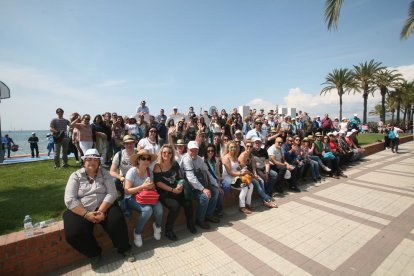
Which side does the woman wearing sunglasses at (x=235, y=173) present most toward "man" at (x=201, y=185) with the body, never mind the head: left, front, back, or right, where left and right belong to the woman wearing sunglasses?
right

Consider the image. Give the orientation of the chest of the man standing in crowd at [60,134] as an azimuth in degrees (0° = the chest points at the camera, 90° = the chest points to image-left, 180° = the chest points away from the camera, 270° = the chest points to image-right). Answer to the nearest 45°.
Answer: approximately 0°

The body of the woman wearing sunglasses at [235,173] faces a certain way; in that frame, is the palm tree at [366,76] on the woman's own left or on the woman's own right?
on the woman's own left

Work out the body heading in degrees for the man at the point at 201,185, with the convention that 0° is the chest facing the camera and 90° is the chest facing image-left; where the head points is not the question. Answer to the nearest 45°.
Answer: approximately 315°

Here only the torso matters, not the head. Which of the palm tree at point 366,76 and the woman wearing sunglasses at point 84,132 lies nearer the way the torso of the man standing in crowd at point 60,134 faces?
the woman wearing sunglasses

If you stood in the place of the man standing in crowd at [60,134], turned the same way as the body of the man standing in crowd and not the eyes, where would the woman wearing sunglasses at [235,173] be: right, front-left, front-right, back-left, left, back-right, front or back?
front-left
